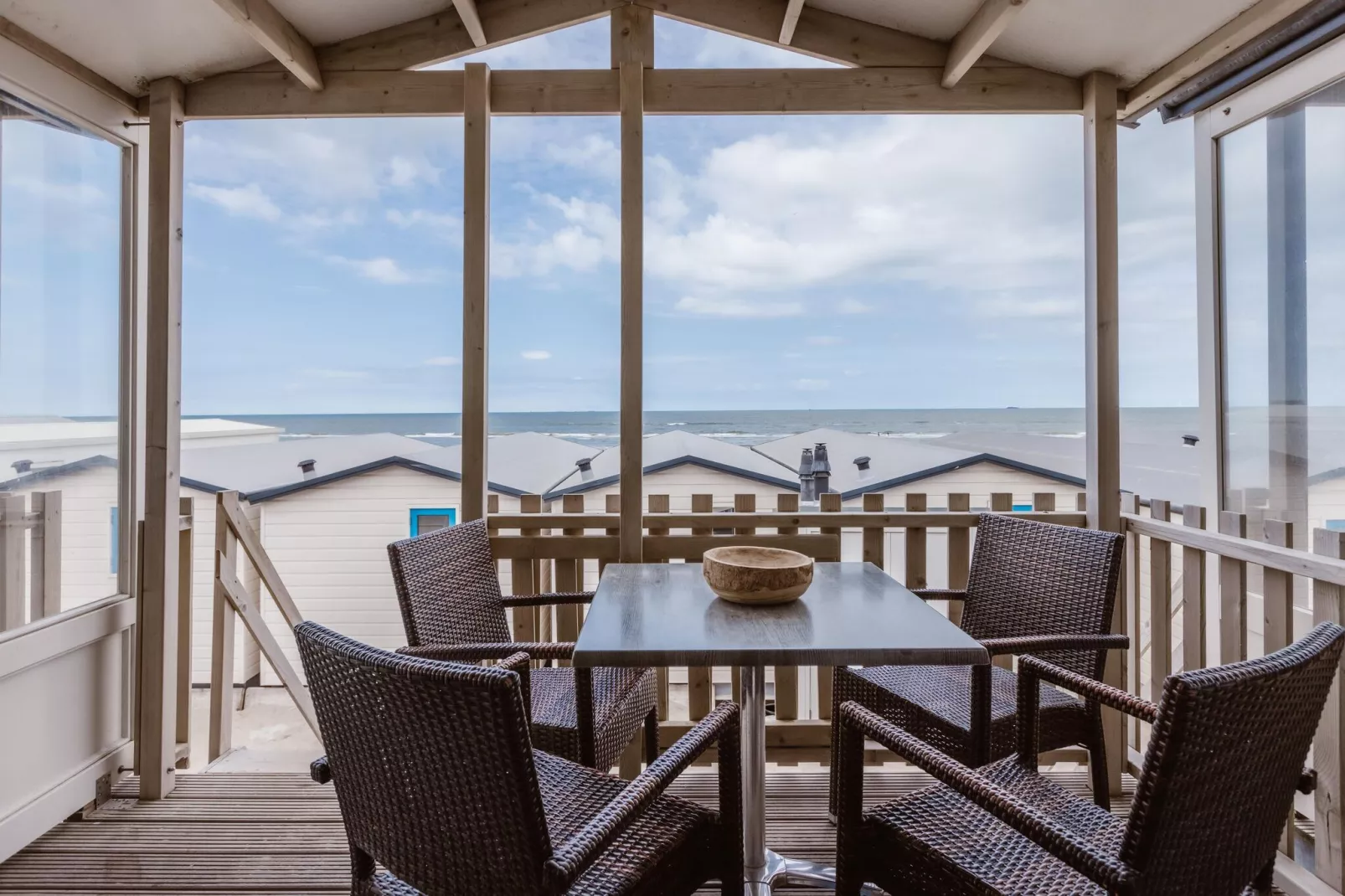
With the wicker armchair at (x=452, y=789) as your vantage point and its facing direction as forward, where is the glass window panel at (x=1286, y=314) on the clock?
The glass window panel is roughly at 1 o'clock from the wicker armchair.

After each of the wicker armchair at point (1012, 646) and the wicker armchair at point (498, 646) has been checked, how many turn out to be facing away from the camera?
0

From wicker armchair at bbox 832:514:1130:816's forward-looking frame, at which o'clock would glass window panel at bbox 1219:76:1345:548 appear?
The glass window panel is roughly at 8 o'clock from the wicker armchair.

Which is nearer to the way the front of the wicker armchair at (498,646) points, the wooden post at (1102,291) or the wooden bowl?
the wooden bowl

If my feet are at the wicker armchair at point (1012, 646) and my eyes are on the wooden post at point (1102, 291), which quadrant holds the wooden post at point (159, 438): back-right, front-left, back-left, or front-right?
back-left

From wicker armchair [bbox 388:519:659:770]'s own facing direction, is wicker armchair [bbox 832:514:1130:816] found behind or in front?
in front

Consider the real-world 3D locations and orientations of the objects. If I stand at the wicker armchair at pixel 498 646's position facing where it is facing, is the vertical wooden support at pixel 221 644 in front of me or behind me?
behind

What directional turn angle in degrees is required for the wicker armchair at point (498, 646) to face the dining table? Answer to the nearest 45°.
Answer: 0° — it already faces it

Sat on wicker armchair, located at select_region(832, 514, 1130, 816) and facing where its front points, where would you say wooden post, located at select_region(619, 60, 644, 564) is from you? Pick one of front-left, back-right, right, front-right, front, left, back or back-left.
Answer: front-right

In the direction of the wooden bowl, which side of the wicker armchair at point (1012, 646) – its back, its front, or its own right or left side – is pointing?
front

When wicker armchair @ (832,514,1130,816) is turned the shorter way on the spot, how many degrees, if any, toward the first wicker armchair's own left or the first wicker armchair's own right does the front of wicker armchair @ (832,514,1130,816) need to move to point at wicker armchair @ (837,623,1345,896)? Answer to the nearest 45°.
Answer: approximately 45° to the first wicker armchair's own left

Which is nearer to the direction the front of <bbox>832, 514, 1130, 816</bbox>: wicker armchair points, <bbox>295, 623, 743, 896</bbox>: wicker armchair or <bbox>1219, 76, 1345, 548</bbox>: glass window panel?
the wicker armchair

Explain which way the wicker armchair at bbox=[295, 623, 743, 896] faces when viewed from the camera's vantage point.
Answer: facing away from the viewer and to the right of the viewer

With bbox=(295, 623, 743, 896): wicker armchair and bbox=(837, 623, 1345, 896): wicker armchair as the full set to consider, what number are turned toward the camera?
0

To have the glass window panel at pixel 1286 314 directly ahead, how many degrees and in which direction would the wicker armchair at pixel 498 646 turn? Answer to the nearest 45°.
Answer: approximately 45° to its left

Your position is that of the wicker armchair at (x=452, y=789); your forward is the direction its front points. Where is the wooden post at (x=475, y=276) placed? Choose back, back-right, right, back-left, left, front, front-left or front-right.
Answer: front-left

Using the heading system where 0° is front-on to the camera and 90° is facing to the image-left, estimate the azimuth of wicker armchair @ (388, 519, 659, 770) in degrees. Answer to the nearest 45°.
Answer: approximately 315°

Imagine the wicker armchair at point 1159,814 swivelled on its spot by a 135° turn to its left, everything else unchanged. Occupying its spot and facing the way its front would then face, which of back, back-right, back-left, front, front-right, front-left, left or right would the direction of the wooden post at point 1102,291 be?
back

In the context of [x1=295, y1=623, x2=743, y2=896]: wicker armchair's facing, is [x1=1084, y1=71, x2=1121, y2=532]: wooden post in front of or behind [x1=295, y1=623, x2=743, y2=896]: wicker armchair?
in front

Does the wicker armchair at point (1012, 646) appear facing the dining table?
yes
